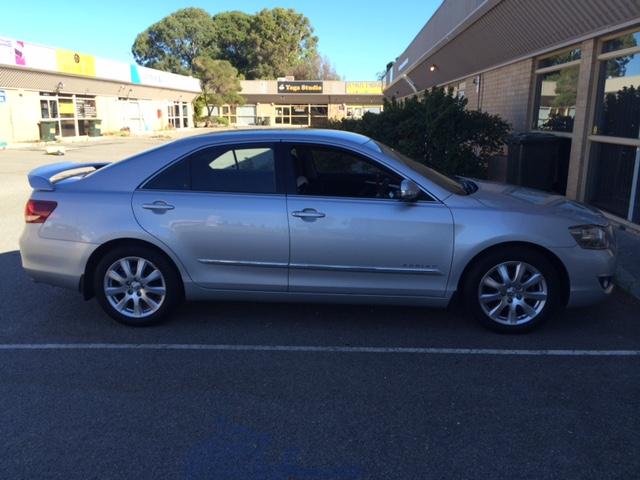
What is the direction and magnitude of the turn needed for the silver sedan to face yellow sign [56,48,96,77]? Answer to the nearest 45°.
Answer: approximately 135° to its left

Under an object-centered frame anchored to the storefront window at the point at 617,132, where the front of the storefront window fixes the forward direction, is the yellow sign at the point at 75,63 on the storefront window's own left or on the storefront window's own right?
on the storefront window's own right

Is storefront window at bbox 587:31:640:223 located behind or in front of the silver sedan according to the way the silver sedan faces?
in front

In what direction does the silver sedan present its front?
to the viewer's right

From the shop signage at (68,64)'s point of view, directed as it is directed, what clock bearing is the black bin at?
The black bin is roughly at 1 o'clock from the shop signage.

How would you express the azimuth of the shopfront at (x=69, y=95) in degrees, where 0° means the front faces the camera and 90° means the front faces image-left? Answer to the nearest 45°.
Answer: approximately 315°

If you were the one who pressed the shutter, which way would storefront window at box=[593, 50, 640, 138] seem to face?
facing the viewer and to the left of the viewer

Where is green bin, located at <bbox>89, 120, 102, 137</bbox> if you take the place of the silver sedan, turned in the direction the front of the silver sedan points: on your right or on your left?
on your left

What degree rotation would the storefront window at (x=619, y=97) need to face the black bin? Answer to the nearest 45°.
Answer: approximately 90° to its right

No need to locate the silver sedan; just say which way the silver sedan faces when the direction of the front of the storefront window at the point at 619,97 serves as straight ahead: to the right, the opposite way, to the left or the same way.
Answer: the opposite way

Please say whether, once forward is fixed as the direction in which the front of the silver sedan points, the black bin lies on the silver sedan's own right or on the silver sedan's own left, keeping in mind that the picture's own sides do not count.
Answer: on the silver sedan's own left

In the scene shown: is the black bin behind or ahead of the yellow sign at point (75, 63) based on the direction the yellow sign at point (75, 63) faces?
ahead

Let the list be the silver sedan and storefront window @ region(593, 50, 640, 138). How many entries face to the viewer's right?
1

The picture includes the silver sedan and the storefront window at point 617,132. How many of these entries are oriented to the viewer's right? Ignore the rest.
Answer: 1

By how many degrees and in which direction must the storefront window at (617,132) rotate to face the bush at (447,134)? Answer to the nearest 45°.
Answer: approximately 45° to its right

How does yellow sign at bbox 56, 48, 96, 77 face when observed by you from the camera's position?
facing the viewer and to the right of the viewer
